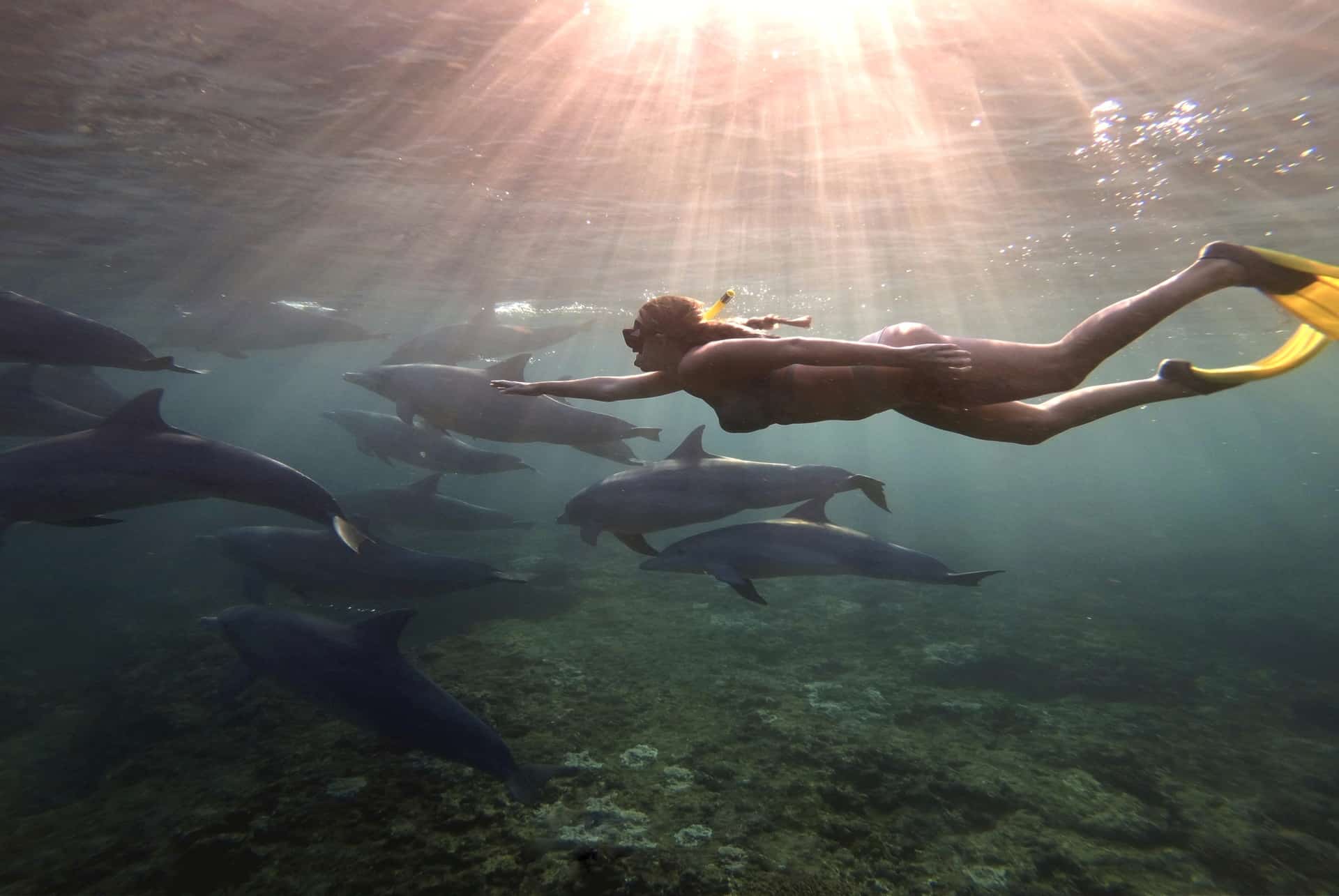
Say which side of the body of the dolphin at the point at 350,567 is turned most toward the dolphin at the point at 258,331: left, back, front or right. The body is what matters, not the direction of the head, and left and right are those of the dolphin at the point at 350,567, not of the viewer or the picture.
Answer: right

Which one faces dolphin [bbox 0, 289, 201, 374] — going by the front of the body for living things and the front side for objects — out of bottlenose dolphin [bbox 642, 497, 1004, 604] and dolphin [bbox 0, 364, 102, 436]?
the bottlenose dolphin

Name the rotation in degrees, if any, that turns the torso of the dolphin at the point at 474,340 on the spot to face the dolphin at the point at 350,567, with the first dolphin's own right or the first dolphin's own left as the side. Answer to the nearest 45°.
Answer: approximately 90° to the first dolphin's own left

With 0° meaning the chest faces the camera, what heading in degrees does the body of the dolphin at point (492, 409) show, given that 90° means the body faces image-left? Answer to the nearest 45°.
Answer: approximately 90°

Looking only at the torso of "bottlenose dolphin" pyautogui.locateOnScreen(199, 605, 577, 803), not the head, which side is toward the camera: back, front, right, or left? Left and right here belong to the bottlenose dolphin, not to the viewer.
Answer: left

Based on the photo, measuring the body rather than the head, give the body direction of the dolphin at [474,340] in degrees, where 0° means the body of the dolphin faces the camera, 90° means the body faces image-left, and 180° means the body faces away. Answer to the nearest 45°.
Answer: approximately 90°

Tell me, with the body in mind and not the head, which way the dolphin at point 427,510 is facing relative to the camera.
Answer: to the viewer's left

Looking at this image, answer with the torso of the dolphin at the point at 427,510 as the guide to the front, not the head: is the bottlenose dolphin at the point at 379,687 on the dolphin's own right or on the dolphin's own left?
on the dolphin's own left
